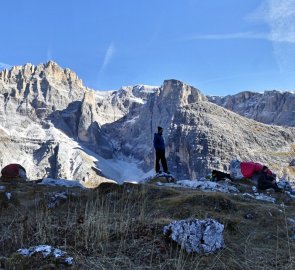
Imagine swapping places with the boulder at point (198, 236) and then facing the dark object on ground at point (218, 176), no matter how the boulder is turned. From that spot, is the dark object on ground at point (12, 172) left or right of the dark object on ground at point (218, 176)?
left

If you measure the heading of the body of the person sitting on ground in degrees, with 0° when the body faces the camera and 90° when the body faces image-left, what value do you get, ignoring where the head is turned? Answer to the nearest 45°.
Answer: approximately 270°

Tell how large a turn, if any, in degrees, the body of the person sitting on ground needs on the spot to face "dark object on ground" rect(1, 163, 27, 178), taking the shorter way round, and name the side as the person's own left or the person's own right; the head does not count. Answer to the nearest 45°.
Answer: approximately 180°
